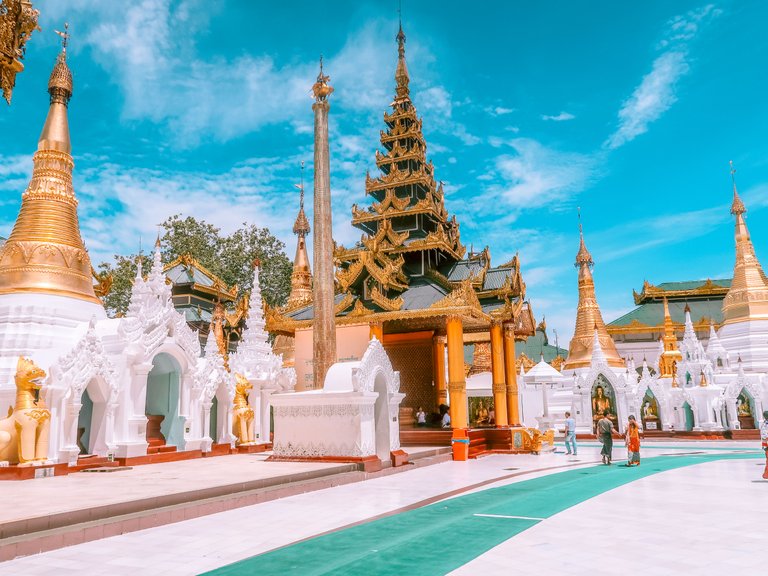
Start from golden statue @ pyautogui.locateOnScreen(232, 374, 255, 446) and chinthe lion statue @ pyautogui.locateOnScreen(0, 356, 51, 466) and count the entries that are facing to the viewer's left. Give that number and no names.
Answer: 0

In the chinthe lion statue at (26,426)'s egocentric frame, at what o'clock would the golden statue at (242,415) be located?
The golden statue is roughly at 9 o'clock from the chinthe lion statue.

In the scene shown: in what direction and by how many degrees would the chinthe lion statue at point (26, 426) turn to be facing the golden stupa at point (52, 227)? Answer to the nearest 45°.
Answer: approximately 135° to its left

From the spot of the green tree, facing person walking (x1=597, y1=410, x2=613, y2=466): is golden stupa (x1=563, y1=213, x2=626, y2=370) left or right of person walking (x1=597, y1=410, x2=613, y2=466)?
left

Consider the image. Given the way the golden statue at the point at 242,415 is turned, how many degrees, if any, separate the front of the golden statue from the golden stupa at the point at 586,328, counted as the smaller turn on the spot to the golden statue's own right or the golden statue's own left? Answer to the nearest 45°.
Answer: approximately 90° to the golden statue's own left

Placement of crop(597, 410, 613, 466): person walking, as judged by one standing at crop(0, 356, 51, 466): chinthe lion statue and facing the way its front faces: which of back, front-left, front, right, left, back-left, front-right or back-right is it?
front-left

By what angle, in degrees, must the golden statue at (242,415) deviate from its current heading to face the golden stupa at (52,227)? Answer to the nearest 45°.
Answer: approximately 135° to its right

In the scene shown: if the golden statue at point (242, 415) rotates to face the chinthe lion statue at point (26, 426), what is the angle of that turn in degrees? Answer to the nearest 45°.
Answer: approximately 90° to its right

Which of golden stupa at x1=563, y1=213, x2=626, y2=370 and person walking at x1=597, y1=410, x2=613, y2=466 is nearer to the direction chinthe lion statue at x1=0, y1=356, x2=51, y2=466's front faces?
the person walking

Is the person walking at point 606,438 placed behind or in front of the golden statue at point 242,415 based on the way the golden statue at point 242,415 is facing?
in front
